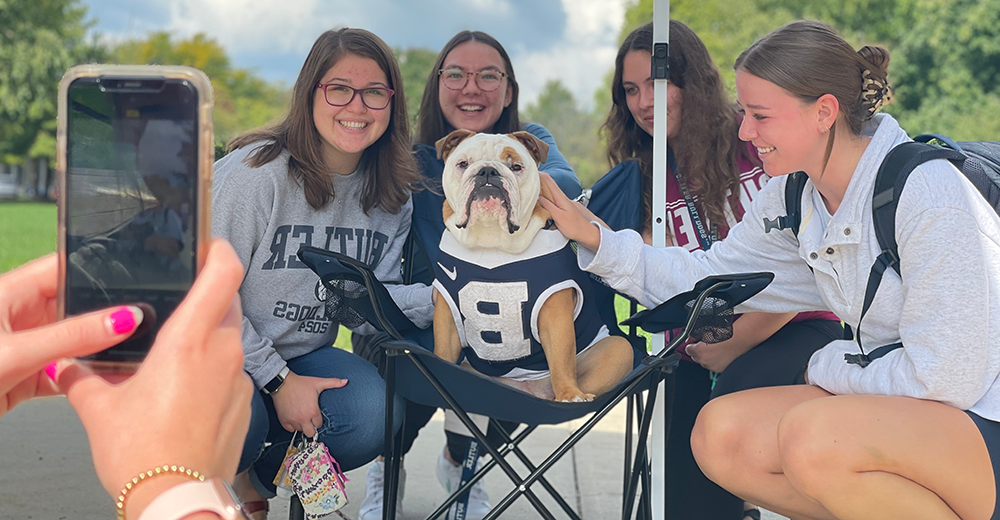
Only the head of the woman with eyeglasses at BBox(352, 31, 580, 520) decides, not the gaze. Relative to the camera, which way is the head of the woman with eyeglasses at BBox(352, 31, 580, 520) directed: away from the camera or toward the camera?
toward the camera

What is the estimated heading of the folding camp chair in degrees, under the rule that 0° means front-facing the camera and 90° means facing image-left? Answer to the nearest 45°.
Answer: approximately 0°

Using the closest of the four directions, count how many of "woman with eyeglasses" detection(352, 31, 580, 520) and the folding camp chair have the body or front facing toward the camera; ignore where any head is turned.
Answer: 2

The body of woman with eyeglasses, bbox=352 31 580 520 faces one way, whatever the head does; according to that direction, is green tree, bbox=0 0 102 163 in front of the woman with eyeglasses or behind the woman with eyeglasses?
behind

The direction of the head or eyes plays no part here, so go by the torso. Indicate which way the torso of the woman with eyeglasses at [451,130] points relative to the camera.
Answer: toward the camera

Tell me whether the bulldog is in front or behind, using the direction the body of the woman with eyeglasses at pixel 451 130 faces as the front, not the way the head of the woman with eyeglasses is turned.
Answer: in front

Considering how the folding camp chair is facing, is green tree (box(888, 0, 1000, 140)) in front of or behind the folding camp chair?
behind

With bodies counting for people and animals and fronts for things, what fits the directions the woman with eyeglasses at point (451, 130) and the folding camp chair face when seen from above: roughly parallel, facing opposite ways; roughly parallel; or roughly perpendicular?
roughly parallel

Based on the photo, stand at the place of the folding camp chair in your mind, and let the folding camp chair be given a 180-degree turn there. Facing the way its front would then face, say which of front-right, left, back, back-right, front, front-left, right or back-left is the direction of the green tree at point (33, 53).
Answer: front-left
